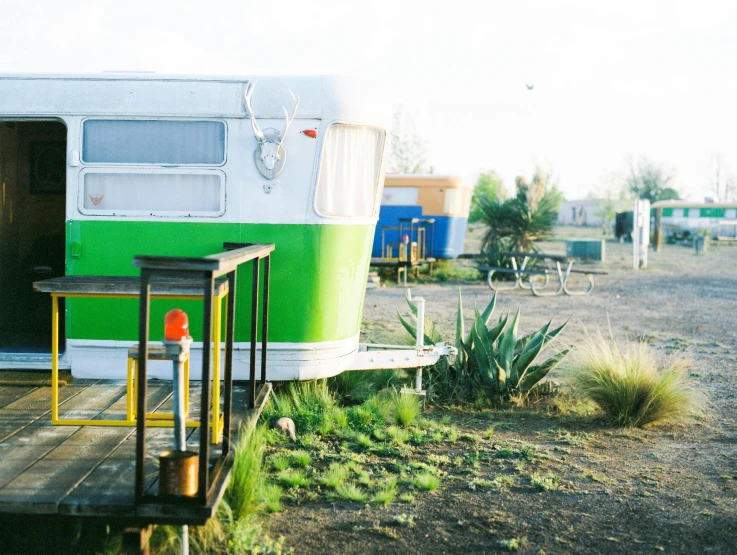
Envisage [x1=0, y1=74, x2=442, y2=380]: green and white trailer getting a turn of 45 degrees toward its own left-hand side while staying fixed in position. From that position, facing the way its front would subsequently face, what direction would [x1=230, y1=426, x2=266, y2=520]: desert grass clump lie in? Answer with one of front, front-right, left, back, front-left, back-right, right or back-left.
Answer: back-right

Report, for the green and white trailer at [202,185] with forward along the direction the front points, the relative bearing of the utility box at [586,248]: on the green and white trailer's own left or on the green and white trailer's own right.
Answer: on the green and white trailer's own left

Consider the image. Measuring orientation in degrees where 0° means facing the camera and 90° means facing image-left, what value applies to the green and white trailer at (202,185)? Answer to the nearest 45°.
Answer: approximately 270°

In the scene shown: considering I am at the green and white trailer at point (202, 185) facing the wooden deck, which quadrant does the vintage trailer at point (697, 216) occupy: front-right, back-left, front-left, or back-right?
back-left

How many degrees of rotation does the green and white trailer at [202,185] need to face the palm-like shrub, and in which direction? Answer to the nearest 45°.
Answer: approximately 45° to its left

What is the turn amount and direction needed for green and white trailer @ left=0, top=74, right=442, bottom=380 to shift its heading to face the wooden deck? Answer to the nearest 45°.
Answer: approximately 90° to its right

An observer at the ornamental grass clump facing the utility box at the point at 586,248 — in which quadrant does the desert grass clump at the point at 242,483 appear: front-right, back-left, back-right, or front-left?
back-left

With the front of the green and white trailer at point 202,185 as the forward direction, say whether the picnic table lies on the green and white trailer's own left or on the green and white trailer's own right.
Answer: on the green and white trailer's own left

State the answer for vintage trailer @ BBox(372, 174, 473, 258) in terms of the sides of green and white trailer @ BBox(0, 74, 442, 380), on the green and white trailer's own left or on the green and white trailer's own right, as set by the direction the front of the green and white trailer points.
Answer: on the green and white trailer's own left

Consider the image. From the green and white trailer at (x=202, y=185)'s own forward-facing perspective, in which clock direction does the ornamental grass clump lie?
The ornamental grass clump is roughly at 12 o'clock from the green and white trailer.

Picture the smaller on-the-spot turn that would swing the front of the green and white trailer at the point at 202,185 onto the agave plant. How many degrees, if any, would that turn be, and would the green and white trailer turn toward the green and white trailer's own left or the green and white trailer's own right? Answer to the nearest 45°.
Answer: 0° — it already faces it
